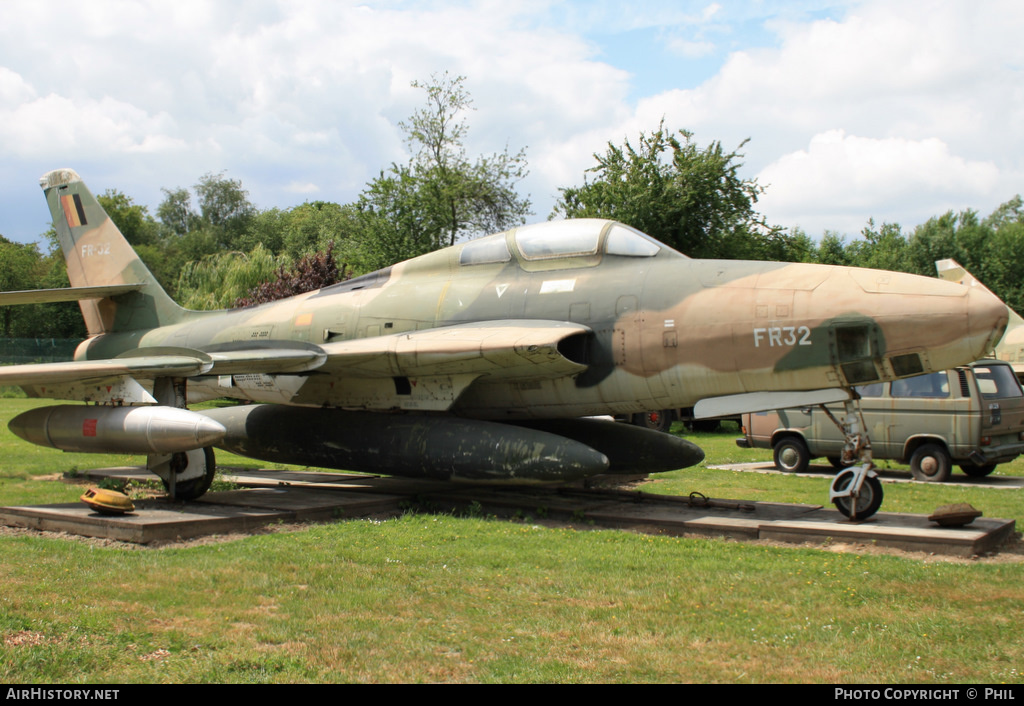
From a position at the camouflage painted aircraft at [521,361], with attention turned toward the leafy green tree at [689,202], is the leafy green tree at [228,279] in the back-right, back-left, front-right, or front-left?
front-left

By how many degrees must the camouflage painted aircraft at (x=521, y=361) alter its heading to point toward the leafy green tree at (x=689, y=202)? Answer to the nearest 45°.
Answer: approximately 135° to its left

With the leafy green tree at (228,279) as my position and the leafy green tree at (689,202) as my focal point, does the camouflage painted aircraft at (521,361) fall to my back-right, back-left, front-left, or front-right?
front-right

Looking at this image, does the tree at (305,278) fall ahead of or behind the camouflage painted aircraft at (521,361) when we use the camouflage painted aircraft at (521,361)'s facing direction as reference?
behind

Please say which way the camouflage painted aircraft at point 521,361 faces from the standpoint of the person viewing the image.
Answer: facing the viewer and to the right of the viewer

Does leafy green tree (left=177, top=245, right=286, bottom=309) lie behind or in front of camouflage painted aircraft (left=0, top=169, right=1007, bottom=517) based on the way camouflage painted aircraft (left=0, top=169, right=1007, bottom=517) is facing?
behind

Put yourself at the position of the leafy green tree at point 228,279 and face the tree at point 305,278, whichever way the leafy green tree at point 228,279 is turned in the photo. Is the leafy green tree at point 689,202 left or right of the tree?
left
